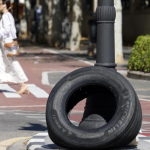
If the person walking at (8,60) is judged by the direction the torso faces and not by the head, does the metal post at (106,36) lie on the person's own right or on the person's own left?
on the person's own left

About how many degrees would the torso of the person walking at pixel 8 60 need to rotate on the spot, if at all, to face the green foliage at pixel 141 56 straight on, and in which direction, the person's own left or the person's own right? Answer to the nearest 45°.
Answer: approximately 135° to the person's own right

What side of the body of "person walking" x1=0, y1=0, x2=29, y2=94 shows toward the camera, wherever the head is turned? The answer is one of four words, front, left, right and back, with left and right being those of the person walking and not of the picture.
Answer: left

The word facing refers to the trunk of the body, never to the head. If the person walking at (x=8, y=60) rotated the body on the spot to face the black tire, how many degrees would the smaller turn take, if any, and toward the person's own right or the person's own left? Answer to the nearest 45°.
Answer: approximately 90° to the person's own left
